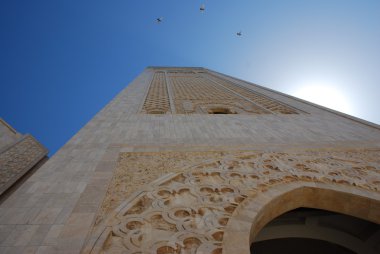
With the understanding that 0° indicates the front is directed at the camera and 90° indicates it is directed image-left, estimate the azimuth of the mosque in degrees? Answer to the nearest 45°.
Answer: approximately 0°
